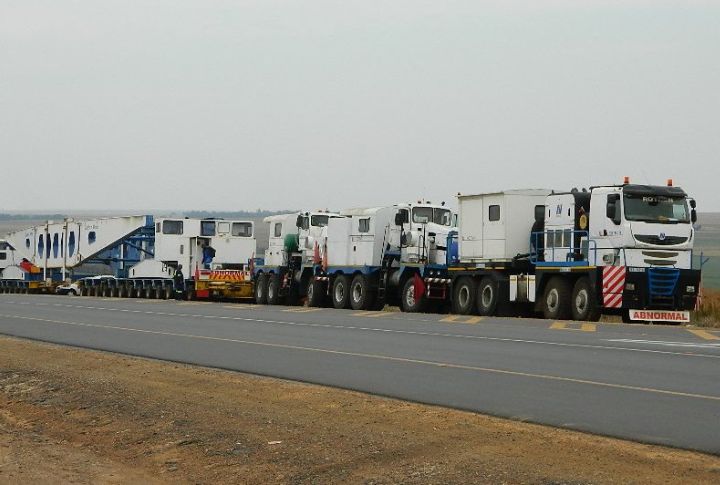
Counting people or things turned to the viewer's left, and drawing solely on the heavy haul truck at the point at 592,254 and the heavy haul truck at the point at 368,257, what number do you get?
0

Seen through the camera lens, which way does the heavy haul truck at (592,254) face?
facing the viewer and to the right of the viewer

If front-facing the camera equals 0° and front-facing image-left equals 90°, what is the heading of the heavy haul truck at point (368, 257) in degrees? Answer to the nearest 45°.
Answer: approximately 315°

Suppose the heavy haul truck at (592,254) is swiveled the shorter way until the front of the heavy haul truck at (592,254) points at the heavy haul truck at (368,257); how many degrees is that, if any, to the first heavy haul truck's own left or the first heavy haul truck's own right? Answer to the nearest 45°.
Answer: approximately 180°

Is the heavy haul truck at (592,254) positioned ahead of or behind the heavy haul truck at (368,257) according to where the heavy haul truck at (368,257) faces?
ahead
